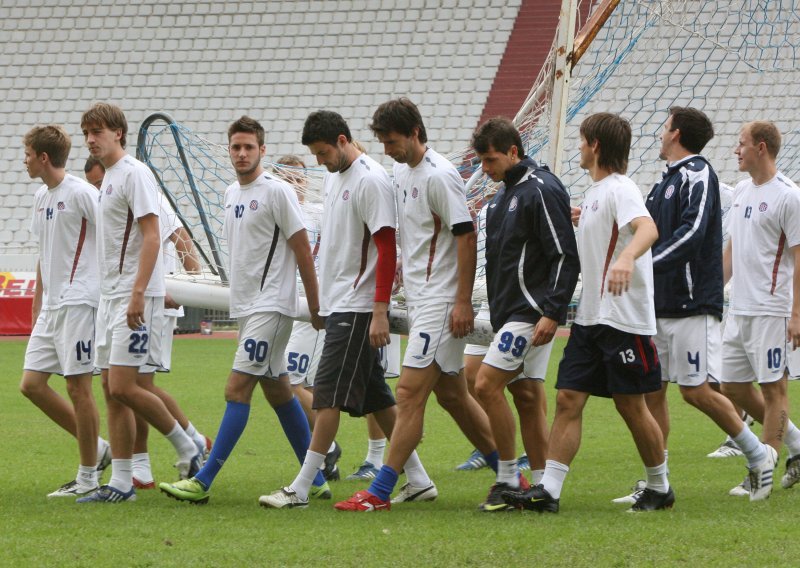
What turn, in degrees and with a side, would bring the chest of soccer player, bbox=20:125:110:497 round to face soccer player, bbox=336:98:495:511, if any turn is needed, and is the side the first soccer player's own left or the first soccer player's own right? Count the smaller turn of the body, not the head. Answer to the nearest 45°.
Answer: approximately 90° to the first soccer player's own left

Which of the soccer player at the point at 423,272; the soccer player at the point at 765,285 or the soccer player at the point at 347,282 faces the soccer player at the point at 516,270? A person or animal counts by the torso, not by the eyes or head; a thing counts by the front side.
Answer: the soccer player at the point at 765,285

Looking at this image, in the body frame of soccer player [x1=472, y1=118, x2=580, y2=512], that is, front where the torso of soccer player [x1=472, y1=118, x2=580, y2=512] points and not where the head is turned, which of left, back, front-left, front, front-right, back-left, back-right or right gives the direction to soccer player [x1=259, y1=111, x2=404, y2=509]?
front-right

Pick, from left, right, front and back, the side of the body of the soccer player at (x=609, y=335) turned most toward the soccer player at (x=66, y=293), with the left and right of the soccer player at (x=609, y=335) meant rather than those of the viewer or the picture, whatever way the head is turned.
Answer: front

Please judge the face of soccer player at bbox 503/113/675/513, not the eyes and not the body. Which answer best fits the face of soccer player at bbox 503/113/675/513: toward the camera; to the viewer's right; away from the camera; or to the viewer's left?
to the viewer's left

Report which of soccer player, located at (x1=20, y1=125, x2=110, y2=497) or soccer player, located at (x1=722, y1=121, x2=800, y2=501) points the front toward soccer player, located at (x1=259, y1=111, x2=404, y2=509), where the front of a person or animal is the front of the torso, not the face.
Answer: soccer player, located at (x1=722, y1=121, x2=800, y2=501)

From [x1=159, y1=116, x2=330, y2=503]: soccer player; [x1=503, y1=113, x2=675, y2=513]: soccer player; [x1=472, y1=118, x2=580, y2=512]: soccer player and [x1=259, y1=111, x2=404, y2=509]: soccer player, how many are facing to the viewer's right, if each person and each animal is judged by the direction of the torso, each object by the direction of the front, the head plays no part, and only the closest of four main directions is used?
0

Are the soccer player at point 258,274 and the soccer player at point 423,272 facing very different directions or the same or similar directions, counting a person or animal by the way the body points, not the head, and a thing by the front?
same or similar directions

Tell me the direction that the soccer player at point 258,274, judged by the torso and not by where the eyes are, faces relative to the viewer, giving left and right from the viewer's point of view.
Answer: facing the viewer and to the left of the viewer

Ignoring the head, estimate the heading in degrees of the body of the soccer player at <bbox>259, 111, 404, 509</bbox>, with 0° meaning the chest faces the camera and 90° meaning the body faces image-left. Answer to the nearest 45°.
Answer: approximately 45°

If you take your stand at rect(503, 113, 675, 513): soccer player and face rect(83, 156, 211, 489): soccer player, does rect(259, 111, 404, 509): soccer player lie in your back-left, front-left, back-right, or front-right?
front-left

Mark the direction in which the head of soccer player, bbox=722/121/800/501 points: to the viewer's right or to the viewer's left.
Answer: to the viewer's left

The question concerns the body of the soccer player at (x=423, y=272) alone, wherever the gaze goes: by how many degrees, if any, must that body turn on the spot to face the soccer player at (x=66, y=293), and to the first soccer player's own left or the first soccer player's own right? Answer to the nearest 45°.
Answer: approximately 45° to the first soccer player's own right

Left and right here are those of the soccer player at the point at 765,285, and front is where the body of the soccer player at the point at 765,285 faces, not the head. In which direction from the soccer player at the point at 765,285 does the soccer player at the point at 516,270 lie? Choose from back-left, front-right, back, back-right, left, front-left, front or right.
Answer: front
